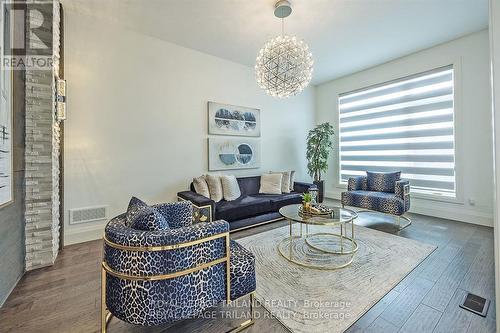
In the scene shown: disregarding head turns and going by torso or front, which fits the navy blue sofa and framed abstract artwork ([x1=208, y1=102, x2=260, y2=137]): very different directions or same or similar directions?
same or similar directions

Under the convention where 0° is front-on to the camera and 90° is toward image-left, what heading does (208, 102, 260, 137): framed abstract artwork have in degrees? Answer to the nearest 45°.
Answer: approximately 315°

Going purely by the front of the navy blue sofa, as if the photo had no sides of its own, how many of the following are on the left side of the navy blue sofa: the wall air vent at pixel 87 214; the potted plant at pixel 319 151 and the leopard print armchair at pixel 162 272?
1

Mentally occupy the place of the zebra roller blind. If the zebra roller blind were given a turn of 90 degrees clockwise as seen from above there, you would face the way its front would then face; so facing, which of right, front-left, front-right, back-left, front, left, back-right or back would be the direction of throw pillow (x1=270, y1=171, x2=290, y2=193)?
left

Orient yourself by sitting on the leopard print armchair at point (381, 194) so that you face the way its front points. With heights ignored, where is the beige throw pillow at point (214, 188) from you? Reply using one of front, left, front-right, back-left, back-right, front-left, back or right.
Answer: front

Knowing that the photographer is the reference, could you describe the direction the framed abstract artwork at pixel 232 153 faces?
facing the viewer and to the right of the viewer

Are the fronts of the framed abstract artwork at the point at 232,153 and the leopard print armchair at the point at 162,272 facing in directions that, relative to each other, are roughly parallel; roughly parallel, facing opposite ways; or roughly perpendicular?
roughly perpendicular

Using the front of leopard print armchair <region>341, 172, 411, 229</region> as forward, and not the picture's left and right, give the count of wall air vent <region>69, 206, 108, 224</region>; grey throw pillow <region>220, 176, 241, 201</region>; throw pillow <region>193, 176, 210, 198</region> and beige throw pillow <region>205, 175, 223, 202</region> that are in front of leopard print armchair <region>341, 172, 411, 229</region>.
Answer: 4

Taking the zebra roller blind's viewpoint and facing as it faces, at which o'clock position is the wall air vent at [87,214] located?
The wall air vent is roughly at 12 o'clock from the zebra roller blind.

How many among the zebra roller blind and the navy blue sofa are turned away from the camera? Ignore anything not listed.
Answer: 0

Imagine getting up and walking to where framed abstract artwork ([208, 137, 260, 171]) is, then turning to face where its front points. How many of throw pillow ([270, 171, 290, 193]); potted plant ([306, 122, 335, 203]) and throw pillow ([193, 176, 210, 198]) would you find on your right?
1

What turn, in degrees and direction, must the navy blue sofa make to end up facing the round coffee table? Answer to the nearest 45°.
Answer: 0° — it already faces it

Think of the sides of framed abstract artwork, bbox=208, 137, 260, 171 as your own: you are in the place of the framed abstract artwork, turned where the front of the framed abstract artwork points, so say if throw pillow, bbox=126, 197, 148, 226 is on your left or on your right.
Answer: on your right

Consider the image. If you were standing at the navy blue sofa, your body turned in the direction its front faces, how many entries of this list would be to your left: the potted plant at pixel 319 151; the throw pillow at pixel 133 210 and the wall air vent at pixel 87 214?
1

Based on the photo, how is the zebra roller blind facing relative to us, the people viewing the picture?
facing the viewer and to the left of the viewer

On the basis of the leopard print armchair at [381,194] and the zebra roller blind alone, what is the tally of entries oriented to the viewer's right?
0

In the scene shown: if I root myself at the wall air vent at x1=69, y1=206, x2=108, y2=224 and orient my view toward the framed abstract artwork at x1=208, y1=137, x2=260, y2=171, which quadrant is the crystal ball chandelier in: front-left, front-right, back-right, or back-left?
front-right

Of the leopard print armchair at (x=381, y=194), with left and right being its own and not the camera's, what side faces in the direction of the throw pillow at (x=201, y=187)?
front

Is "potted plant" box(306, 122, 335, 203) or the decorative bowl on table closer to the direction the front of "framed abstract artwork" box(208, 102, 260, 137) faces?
the decorative bowl on table
